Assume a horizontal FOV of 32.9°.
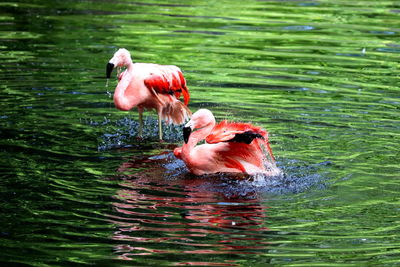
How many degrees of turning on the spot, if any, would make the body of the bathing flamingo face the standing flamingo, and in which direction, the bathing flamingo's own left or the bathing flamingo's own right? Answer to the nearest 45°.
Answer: approximately 45° to the bathing flamingo's own right

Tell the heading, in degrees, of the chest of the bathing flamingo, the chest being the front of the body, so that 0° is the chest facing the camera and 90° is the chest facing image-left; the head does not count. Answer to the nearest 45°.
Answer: approximately 90°
